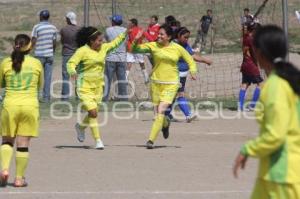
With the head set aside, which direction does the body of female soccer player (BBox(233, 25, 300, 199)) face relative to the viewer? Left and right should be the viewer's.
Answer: facing away from the viewer and to the left of the viewer

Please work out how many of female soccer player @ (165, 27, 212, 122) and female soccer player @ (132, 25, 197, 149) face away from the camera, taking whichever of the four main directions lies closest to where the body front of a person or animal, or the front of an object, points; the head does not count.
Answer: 0

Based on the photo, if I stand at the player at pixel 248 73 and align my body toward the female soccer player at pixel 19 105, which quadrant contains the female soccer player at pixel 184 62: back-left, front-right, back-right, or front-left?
front-right

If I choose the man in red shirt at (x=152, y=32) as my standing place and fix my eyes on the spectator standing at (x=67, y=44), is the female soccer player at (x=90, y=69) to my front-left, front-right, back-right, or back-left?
front-left

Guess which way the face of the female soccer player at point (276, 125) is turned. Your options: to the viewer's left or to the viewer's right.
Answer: to the viewer's left

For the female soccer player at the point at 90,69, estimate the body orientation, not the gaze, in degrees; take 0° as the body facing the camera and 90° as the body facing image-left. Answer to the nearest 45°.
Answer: approximately 315°

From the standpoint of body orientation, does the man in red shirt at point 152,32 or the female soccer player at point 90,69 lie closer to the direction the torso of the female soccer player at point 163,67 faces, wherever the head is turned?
the female soccer player
